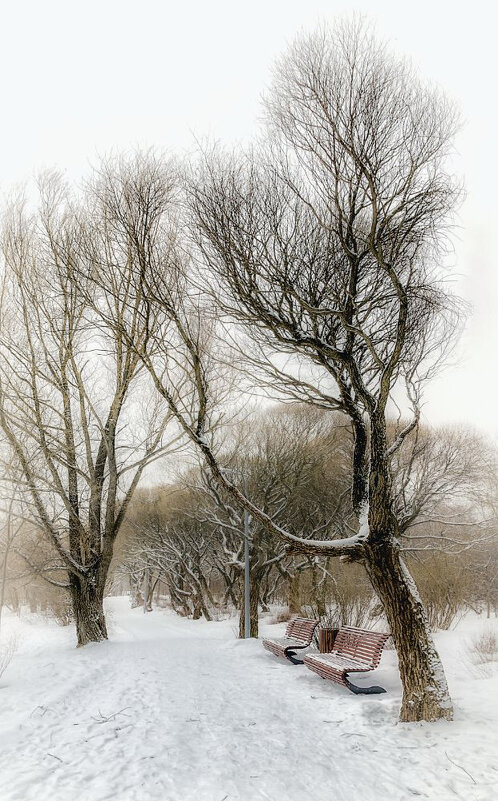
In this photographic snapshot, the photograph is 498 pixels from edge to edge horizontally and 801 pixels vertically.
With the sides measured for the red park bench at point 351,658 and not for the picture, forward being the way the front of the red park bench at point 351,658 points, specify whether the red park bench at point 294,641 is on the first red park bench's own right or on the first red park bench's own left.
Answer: on the first red park bench's own right

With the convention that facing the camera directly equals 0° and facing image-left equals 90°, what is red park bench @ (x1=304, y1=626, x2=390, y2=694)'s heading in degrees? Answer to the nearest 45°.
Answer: approximately 45°

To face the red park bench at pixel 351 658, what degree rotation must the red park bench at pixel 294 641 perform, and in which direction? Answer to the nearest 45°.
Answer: approximately 45° to its left

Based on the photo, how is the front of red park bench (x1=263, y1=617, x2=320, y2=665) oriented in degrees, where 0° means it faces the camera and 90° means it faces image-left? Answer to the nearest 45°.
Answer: approximately 45°

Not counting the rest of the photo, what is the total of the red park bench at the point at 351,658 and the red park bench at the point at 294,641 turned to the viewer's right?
0
